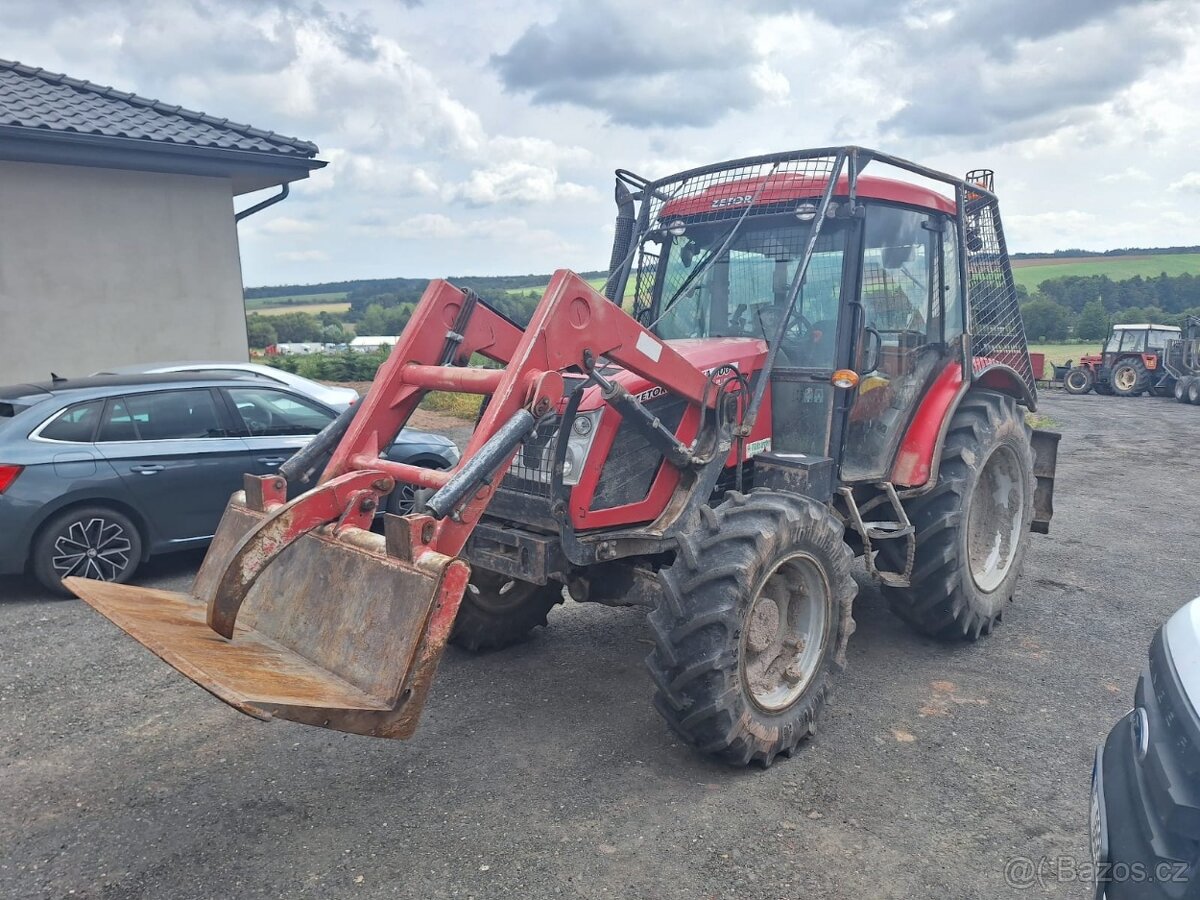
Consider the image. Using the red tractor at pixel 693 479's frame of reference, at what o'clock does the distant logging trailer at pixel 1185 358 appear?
The distant logging trailer is roughly at 6 o'clock from the red tractor.

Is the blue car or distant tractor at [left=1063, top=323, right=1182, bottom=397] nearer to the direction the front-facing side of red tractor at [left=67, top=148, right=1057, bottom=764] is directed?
the blue car

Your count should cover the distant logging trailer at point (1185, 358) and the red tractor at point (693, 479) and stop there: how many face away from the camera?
0

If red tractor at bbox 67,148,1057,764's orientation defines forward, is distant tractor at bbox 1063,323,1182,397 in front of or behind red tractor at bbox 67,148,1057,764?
behind

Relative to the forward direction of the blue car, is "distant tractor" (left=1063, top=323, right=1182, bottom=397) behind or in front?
in front

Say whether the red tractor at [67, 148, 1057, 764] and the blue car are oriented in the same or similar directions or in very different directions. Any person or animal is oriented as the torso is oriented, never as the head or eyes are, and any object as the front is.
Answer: very different directions

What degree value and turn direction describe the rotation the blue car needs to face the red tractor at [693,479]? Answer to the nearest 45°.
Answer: approximately 90° to its right

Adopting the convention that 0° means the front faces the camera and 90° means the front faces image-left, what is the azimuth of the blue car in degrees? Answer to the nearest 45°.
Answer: approximately 225°
